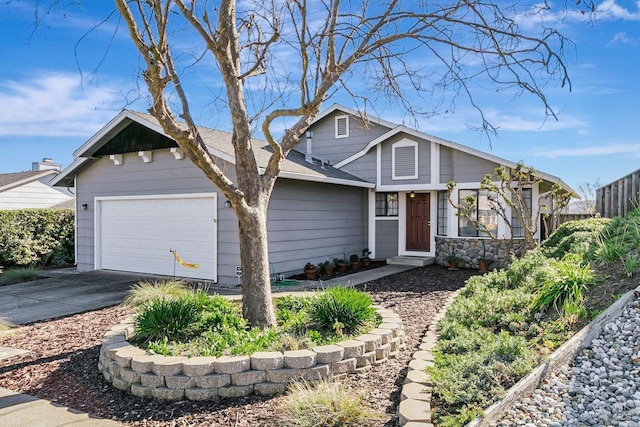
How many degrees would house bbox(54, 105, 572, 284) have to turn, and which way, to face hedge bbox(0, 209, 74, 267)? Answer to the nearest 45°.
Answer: approximately 45° to its right

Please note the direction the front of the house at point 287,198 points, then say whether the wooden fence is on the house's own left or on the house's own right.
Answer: on the house's own left

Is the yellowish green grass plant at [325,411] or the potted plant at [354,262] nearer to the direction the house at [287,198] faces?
the yellowish green grass plant

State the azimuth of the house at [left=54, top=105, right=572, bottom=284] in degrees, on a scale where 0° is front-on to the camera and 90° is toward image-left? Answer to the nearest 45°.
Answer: approximately 45°

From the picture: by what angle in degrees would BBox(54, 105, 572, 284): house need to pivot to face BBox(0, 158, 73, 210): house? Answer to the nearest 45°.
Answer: approximately 90° to its right

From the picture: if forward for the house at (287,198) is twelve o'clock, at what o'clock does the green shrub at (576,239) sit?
The green shrub is roughly at 9 o'clock from the house.

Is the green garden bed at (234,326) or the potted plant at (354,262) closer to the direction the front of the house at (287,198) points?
the green garden bed

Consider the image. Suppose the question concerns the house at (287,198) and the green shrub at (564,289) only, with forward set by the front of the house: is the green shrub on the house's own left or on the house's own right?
on the house's own left

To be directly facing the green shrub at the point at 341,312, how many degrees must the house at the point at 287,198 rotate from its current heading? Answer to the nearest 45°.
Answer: approximately 45° to its left
